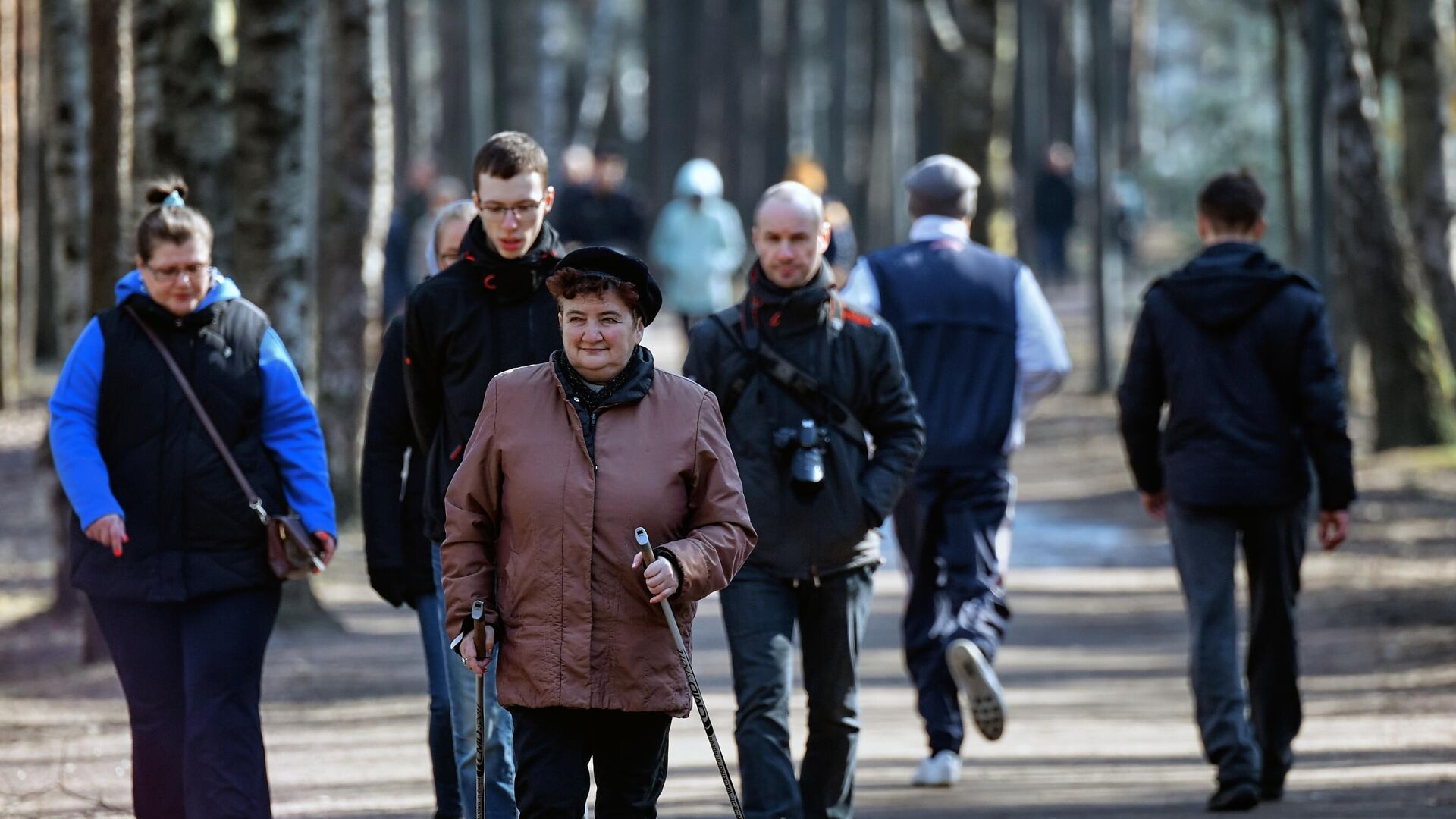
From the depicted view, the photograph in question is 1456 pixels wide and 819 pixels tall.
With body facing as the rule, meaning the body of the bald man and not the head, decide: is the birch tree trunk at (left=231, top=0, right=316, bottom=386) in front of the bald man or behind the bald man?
behind

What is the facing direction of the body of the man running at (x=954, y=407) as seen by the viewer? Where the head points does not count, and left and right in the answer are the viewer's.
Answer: facing away from the viewer

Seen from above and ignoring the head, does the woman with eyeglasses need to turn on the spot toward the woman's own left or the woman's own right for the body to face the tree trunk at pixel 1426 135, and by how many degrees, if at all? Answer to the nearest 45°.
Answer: approximately 135° to the woman's own left

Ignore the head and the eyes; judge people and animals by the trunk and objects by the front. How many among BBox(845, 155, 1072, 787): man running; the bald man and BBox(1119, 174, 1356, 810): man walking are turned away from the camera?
2

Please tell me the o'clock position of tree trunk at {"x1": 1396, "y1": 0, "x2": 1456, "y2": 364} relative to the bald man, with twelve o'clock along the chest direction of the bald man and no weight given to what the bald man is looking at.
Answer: The tree trunk is roughly at 7 o'clock from the bald man.

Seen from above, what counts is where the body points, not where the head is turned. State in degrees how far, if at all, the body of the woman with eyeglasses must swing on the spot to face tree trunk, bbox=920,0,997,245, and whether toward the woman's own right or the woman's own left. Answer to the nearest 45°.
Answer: approximately 135° to the woman's own left

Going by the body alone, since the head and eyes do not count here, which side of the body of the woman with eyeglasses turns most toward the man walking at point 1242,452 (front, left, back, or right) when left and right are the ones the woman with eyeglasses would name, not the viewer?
left

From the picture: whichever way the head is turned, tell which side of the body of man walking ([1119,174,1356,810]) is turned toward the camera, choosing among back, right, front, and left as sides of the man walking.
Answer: back

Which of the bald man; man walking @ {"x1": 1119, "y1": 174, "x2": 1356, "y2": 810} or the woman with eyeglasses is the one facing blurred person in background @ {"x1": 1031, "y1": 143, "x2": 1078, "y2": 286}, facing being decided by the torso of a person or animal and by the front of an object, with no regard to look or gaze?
the man walking
